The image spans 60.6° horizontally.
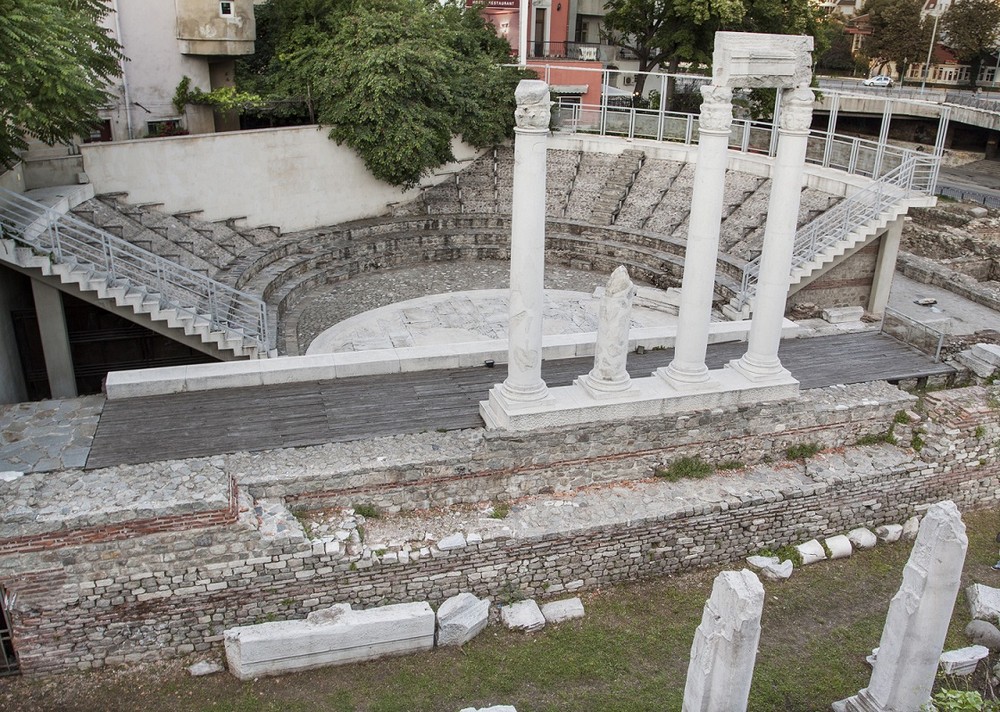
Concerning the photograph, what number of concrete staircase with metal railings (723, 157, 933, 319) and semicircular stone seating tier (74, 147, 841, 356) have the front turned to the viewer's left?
1

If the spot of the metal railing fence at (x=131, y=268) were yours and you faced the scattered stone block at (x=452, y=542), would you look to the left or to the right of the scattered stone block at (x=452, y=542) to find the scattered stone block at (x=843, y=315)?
left

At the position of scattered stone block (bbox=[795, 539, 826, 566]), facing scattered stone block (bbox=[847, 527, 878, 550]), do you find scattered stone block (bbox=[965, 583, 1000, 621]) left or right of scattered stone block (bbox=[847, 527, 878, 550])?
right

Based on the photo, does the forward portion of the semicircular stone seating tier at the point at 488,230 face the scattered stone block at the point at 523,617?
yes

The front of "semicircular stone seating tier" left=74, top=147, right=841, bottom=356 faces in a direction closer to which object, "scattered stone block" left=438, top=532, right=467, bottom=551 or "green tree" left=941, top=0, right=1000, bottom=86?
the scattered stone block

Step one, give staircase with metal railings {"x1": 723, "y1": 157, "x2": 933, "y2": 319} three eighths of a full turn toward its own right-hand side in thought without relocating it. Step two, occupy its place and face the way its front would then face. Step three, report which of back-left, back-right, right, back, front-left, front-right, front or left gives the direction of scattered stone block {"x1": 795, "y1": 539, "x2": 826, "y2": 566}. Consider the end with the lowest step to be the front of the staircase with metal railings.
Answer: back-right

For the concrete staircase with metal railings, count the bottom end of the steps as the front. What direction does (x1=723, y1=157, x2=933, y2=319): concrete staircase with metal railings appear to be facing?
to the viewer's left

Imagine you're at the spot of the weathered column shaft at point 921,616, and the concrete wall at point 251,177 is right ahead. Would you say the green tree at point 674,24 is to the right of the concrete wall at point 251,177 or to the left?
right

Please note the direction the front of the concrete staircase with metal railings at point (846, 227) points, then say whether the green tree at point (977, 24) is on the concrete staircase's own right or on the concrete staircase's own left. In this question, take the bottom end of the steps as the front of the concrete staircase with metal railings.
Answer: on the concrete staircase's own right

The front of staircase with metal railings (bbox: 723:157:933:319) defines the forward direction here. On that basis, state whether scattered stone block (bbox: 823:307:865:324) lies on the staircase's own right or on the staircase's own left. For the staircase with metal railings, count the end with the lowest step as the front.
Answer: on the staircase's own left

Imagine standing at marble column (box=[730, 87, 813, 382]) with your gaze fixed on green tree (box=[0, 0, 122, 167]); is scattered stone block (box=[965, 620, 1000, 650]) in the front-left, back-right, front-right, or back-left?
back-left

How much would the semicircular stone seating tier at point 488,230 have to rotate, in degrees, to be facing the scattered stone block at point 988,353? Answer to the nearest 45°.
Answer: approximately 45° to its left
